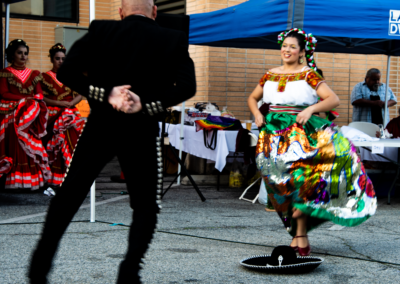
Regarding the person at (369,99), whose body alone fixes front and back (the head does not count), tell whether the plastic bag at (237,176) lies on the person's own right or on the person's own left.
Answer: on the person's own right

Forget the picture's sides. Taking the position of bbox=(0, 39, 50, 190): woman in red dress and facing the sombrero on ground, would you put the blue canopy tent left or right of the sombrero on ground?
left

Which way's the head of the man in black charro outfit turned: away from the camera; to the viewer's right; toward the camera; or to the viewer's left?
away from the camera

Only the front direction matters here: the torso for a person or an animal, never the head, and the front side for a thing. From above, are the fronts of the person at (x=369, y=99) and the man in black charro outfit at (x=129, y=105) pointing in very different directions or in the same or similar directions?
very different directions

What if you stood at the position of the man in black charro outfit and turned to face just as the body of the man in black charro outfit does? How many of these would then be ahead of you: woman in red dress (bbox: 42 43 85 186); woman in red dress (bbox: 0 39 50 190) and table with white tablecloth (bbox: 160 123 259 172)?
3

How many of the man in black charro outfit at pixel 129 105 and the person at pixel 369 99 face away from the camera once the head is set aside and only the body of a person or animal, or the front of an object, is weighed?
1

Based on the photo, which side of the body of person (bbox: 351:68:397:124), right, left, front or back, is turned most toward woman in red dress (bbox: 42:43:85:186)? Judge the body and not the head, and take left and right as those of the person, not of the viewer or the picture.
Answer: right

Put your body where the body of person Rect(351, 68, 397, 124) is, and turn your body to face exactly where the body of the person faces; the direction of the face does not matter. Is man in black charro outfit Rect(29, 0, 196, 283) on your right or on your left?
on your right

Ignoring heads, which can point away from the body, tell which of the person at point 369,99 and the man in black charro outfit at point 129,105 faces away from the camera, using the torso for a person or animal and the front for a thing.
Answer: the man in black charro outfit

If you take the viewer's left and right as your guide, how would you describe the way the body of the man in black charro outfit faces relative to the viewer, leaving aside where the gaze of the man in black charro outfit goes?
facing away from the viewer

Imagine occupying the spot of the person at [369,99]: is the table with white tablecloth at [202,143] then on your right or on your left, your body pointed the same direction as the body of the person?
on your right

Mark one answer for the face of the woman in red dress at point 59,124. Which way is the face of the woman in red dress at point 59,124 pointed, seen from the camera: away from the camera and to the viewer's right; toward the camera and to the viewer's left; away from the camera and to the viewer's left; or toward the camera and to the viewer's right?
toward the camera and to the viewer's right

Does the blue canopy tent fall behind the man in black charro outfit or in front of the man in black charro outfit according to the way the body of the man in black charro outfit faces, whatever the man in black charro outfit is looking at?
in front

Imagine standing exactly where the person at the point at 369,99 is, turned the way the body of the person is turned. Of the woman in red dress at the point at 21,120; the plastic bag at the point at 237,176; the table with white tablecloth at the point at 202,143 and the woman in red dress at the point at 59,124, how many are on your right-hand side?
4

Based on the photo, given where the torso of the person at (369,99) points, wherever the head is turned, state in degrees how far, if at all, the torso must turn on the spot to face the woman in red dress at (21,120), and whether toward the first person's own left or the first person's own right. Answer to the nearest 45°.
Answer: approximately 90° to the first person's own right

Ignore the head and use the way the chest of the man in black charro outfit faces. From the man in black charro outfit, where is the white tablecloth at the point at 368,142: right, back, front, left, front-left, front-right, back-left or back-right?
front-right
